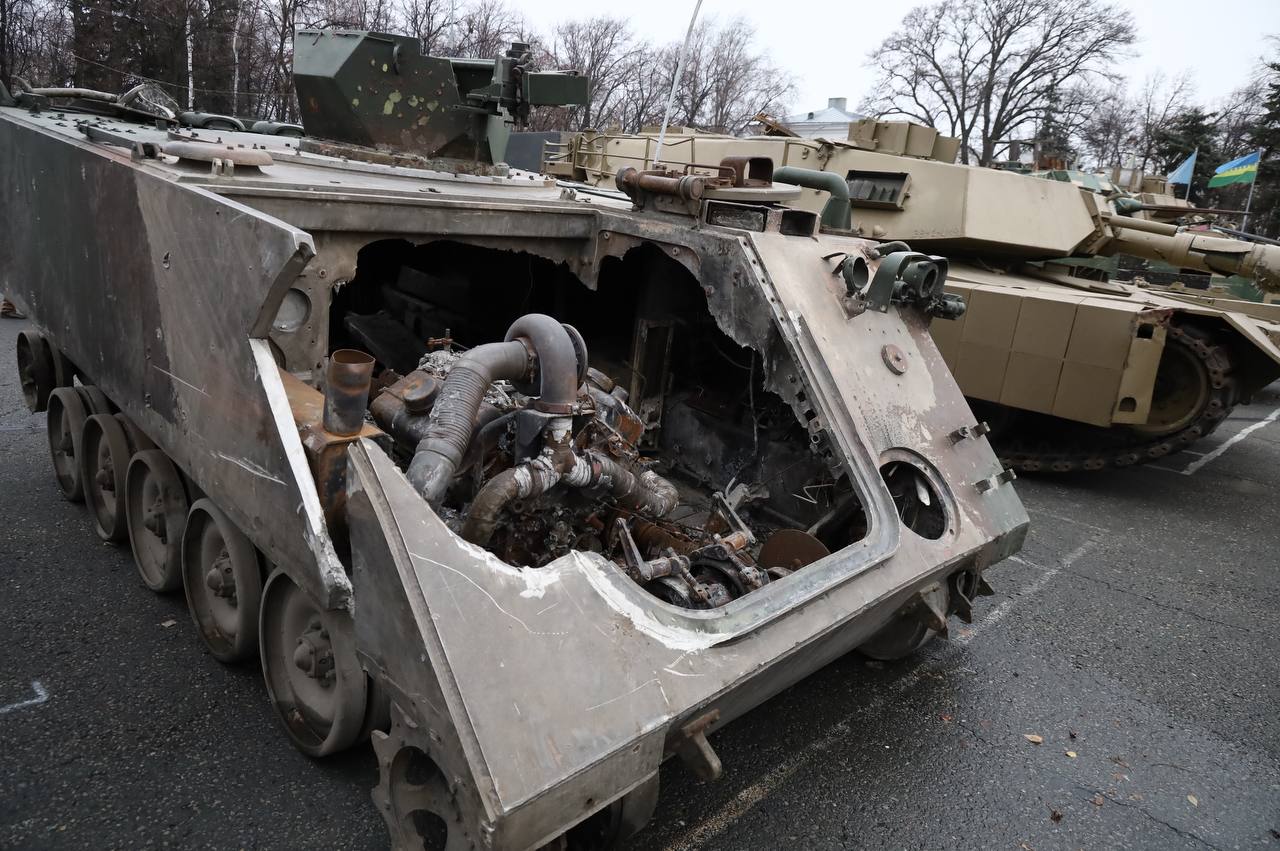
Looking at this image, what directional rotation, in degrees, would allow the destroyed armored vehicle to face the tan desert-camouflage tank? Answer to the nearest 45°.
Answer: approximately 90° to its left

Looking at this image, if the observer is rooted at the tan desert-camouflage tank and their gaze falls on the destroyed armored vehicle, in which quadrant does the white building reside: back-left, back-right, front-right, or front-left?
back-right

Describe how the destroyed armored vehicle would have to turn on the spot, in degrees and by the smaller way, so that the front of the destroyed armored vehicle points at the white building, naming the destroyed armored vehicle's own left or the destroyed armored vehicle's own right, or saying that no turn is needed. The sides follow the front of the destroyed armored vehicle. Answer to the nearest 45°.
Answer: approximately 135° to the destroyed armored vehicle's own left

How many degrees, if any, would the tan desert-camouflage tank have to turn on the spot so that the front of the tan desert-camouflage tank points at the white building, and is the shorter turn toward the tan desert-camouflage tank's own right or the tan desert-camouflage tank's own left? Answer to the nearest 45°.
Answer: approximately 135° to the tan desert-camouflage tank's own left

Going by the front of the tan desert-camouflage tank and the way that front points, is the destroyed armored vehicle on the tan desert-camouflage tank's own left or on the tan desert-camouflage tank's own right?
on the tan desert-camouflage tank's own right

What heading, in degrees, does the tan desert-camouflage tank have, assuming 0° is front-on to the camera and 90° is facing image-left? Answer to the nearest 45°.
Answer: approximately 315°
